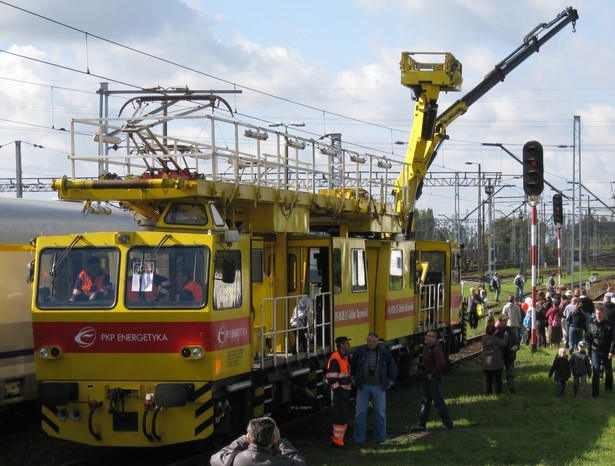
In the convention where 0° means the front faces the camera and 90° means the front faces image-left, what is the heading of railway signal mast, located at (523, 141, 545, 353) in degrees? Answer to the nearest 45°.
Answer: approximately 0°

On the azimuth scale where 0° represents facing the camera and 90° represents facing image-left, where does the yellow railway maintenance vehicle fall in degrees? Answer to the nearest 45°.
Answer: approximately 45°
